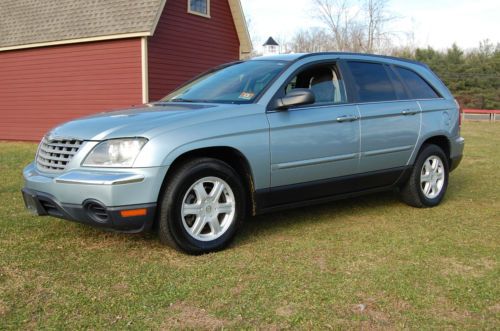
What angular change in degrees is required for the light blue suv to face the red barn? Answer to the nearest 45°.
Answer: approximately 135° to its right

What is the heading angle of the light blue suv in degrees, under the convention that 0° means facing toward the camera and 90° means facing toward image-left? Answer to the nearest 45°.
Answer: approximately 45°
